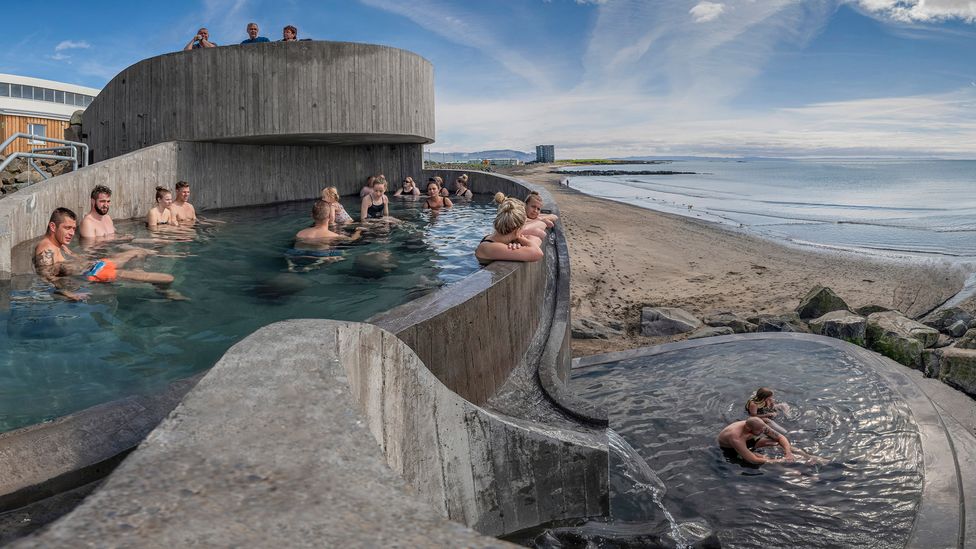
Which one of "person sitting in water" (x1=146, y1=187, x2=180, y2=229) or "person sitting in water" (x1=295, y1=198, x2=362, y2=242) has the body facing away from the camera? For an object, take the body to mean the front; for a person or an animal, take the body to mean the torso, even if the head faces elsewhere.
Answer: "person sitting in water" (x1=295, y1=198, x2=362, y2=242)

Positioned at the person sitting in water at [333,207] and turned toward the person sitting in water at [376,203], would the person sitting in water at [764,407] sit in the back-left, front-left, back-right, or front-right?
front-right

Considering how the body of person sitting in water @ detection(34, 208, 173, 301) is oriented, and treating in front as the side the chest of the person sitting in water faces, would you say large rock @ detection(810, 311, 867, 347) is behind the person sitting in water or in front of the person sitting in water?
in front

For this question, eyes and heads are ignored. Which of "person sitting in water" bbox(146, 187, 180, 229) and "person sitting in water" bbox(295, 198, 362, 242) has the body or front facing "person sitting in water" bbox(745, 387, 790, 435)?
"person sitting in water" bbox(146, 187, 180, 229)

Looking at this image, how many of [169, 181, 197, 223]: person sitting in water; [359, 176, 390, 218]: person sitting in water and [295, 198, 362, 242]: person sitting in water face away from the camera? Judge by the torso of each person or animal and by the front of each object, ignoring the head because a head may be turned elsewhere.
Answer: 1

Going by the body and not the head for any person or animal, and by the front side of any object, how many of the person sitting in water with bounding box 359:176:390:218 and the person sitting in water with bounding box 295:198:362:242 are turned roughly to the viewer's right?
0

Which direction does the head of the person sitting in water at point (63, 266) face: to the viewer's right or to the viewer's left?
to the viewer's right

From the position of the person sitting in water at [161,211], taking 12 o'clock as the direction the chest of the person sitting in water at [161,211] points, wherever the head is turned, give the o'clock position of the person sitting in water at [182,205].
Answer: the person sitting in water at [182,205] is roughly at 8 o'clock from the person sitting in water at [161,211].

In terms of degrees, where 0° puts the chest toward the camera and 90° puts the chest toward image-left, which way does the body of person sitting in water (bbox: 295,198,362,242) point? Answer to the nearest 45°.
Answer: approximately 180°
